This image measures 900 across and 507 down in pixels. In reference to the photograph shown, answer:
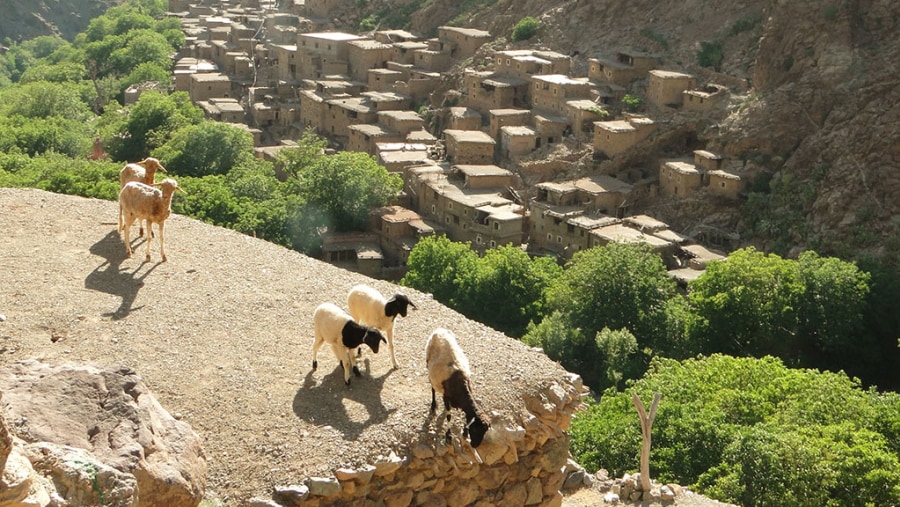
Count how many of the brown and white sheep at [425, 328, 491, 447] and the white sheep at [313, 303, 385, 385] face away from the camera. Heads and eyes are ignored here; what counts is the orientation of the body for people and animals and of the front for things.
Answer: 0

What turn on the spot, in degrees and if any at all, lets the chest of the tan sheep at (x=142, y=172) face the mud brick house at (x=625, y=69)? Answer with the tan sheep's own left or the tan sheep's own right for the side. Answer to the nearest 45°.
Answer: approximately 45° to the tan sheep's own left

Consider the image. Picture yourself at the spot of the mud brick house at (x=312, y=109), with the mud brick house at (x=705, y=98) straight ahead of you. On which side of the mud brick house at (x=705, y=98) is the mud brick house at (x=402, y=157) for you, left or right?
right

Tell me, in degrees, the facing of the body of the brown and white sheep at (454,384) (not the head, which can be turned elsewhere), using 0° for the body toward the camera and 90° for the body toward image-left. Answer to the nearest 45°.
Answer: approximately 315°

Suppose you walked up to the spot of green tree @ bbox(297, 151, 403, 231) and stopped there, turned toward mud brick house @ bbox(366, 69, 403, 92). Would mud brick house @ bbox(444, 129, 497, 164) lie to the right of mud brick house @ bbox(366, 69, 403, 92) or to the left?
right

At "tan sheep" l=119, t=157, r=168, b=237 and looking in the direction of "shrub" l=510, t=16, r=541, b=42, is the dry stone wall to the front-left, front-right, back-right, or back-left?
back-right

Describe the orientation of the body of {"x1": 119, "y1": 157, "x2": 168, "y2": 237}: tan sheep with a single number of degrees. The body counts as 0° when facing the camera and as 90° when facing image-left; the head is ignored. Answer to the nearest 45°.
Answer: approximately 270°

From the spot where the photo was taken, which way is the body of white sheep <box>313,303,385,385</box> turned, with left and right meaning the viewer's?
facing the viewer and to the right of the viewer

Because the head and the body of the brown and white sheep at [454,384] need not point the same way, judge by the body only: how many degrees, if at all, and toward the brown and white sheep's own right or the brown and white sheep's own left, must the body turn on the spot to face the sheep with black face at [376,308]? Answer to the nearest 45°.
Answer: approximately 180°

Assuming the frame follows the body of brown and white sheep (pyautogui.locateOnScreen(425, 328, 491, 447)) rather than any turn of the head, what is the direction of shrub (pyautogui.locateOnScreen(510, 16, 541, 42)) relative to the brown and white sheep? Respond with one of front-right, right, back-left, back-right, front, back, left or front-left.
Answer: back-left

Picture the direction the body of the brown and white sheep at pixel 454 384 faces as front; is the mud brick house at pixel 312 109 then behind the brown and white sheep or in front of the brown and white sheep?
behind

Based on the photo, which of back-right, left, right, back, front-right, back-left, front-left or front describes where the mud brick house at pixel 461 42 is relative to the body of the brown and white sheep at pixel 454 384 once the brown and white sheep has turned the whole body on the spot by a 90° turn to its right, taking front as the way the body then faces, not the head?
back-right

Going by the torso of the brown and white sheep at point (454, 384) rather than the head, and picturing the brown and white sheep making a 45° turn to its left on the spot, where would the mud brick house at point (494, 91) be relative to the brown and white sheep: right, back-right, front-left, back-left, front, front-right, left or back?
left

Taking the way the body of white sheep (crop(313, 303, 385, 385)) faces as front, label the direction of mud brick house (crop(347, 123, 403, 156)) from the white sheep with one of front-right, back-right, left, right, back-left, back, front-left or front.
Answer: back-left

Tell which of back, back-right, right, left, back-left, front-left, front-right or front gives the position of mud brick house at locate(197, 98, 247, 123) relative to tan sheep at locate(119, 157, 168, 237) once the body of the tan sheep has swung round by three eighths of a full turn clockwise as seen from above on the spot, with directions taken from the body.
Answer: back-right
